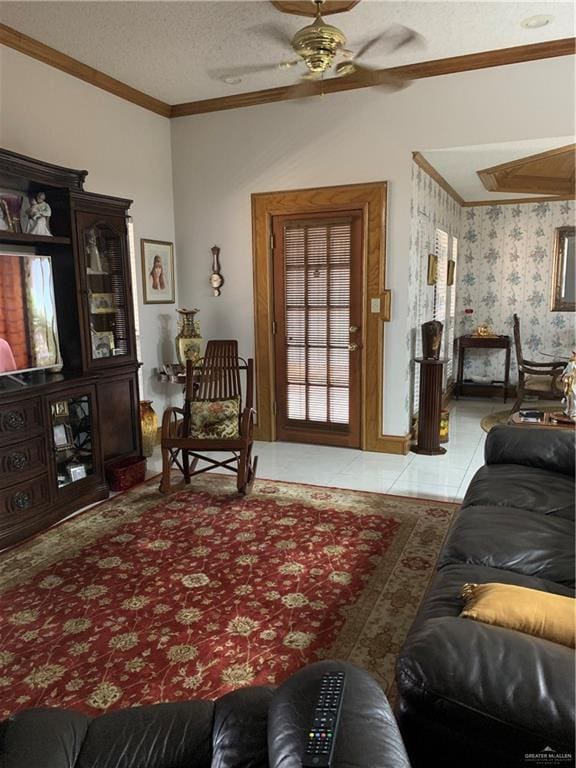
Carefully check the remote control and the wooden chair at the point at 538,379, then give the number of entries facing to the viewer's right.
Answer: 1

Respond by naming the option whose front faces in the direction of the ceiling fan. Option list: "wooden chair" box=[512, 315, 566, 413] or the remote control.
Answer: the remote control

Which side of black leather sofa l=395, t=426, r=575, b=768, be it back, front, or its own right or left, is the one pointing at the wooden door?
right

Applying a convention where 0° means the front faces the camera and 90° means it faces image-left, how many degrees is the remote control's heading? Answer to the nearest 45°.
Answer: approximately 180°

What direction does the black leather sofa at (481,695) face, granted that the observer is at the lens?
facing to the left of the viewer

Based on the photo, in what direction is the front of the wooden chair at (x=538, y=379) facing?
to the viewer's right

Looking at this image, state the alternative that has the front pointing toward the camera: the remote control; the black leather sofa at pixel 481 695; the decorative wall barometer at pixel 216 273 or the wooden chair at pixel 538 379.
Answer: the decorative wall barometer

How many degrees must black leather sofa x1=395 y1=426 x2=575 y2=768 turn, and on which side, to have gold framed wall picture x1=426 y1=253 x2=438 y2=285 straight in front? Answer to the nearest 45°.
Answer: approximately 90° to its right

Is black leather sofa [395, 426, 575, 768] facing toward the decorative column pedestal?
no

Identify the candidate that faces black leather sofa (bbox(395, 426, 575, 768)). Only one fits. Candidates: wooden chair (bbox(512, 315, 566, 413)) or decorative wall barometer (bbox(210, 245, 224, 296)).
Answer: the decorative wall barometer

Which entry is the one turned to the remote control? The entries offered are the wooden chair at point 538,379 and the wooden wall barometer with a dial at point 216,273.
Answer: the wooden wall barometer with a dial

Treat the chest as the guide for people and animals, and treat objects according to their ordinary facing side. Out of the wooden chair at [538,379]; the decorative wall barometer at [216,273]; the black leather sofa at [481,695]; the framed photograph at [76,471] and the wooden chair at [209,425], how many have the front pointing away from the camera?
0

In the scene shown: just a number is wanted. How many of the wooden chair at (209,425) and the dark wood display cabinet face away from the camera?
0

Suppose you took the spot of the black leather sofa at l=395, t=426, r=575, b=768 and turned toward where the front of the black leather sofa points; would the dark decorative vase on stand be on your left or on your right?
on your right

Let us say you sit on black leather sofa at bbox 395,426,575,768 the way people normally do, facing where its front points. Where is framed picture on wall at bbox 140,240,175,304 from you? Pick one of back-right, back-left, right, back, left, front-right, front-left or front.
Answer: front-right

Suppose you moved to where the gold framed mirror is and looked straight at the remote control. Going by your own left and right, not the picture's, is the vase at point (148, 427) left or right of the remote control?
right

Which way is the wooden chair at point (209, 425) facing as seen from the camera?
toward the camera

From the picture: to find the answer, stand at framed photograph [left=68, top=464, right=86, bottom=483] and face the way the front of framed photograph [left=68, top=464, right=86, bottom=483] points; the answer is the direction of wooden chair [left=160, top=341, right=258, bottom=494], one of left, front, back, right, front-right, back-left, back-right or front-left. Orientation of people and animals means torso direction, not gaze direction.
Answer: front-left
